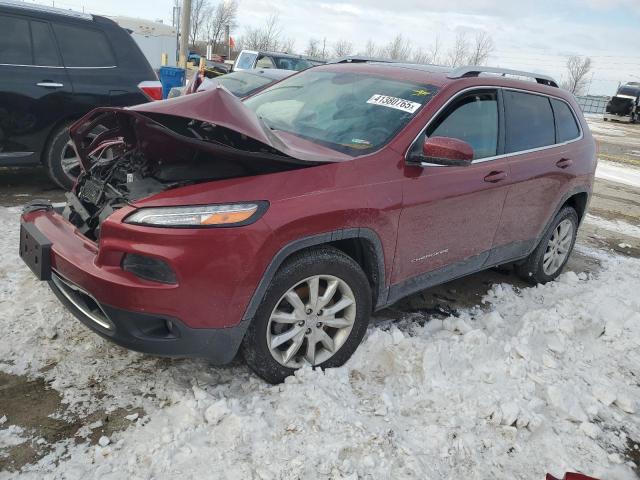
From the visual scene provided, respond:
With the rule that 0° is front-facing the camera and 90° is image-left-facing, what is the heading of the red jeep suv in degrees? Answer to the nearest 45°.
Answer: approximately 45°

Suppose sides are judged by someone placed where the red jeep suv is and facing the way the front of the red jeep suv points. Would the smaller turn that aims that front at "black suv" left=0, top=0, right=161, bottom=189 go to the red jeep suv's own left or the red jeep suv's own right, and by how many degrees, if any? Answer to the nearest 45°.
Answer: approximately 90° to the red jeep suv's own right

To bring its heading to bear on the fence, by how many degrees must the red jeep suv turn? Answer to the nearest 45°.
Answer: approximately 180°

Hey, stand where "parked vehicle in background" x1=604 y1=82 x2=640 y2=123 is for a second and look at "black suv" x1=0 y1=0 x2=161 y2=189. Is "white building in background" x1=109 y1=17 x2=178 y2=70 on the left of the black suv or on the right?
right

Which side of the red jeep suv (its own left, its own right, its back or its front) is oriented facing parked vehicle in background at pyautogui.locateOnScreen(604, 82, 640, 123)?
back

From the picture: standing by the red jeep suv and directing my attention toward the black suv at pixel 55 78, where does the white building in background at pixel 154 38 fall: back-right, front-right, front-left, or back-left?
front-right

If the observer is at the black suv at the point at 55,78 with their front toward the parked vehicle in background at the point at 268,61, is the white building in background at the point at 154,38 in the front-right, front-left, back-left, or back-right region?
front-left

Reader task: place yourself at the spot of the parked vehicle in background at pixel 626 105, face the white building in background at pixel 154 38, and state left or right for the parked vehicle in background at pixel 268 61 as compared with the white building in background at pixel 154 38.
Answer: left
